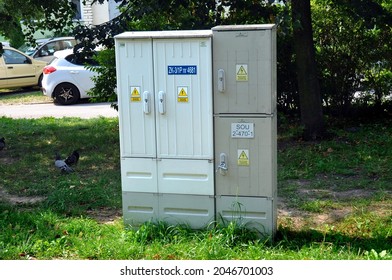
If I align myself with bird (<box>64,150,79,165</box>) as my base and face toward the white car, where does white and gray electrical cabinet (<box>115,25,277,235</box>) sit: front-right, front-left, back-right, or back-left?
back-right

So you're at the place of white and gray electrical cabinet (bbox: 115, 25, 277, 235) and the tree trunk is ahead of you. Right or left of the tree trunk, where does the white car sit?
left

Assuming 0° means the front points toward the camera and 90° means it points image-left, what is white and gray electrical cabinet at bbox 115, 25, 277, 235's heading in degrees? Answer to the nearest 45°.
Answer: approximately 0°

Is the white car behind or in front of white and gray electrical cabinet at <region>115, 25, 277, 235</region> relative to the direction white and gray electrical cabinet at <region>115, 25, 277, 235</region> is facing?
behind

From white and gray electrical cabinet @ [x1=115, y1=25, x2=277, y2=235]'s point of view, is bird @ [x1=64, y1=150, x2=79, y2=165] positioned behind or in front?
behind

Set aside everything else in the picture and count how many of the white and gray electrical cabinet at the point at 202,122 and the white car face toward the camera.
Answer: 1
